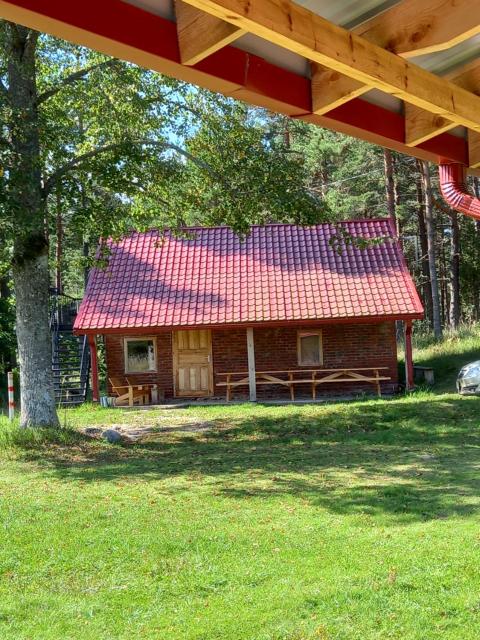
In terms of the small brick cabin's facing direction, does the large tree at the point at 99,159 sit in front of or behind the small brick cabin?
in front

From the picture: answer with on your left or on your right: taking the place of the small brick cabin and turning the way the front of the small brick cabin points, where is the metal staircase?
on your right

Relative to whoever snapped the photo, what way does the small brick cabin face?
facing the viewer

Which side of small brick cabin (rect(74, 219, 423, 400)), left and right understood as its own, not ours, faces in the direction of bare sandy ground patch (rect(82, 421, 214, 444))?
front

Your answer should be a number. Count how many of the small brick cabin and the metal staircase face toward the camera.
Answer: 2

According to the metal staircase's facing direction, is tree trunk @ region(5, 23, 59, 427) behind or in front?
in front

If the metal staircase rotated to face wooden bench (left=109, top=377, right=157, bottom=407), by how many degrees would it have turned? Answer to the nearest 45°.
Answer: approximately 45° to its left

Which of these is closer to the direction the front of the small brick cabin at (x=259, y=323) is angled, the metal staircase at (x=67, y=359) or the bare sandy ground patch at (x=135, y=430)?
the bare sandy ground patch

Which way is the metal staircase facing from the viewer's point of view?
toward the camera

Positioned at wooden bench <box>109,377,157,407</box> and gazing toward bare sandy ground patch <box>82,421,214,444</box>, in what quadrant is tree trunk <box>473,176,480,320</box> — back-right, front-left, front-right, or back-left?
back-left

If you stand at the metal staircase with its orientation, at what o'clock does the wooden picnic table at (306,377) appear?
The wooden picnic table is roughly at 10 o'clock from the metal staircase.

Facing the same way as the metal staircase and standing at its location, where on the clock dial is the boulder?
The boulder is roughly at 12 o'clock from the metal staircase.

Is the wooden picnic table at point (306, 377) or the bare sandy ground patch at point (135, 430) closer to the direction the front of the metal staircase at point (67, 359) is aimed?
the bare sandy ground patch

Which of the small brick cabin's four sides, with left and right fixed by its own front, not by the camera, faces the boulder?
front

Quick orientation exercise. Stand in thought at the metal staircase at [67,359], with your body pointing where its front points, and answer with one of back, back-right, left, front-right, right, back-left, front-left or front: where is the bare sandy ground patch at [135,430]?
front

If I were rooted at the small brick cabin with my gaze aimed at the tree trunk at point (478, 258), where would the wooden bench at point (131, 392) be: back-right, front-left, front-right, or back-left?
back-left
